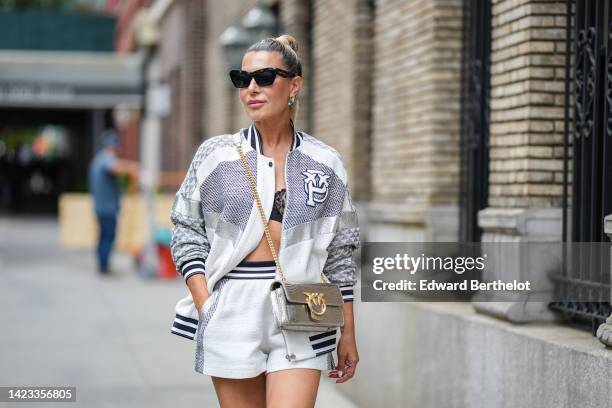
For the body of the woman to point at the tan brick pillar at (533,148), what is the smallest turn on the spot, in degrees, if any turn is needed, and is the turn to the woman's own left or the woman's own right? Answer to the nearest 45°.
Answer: approximately 135° to the woman's own left

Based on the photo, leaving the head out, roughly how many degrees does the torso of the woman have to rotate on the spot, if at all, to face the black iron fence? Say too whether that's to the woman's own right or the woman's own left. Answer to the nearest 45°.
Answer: approximately 135° to the woman's own left

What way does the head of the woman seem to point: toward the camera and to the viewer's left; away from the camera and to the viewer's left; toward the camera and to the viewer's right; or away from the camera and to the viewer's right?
toward the camera and to the viewer's left

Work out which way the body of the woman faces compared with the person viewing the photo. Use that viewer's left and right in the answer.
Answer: facing the viewer

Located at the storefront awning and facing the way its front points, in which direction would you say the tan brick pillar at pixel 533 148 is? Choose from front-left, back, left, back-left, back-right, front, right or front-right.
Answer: front

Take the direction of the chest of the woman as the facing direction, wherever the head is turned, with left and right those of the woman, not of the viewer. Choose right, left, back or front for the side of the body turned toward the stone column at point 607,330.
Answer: left
